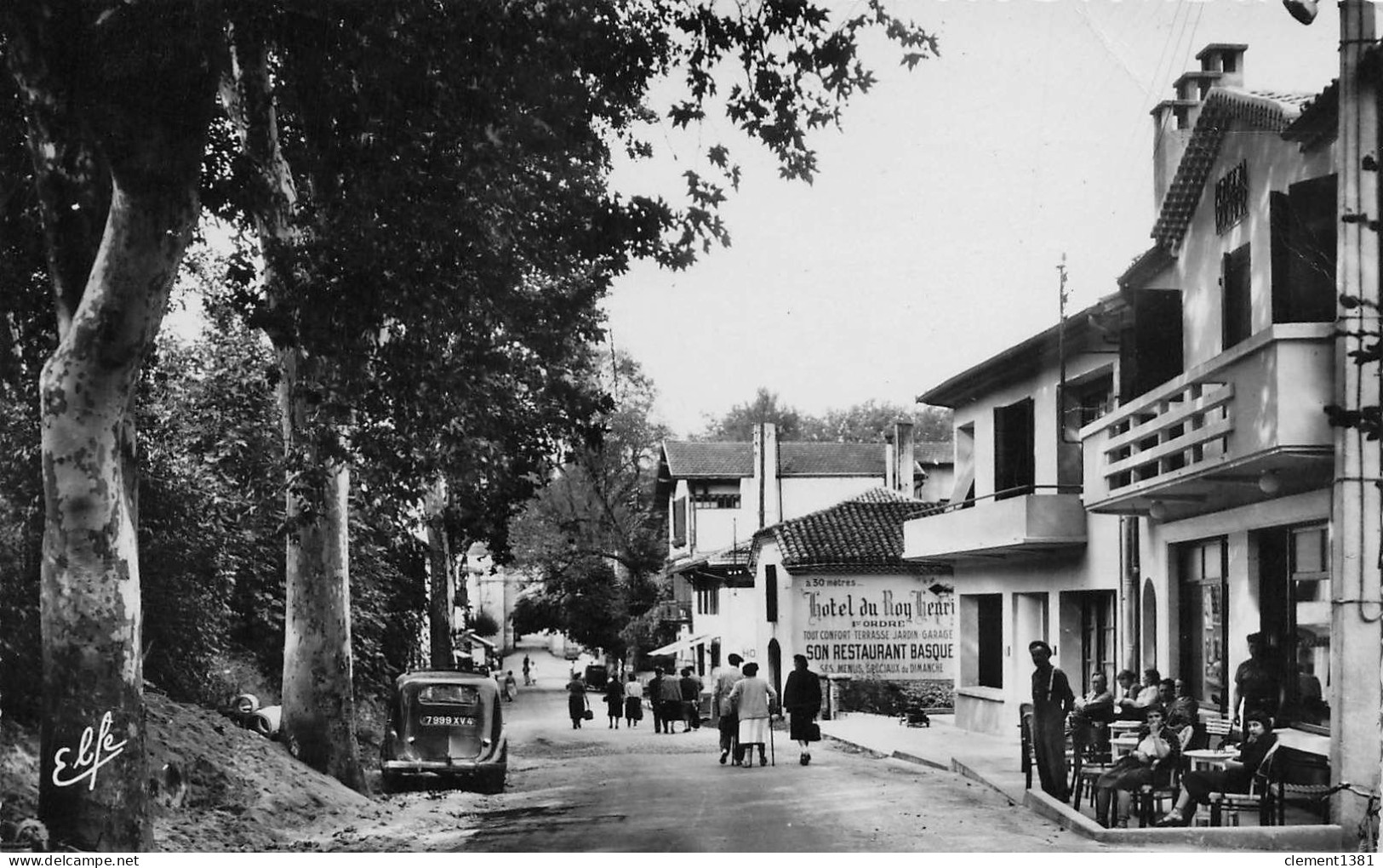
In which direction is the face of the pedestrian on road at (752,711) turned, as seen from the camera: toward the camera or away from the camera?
away from the camera

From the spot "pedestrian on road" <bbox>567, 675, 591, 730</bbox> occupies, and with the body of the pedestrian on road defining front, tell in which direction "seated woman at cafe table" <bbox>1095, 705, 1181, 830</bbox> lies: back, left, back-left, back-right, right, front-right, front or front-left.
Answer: back

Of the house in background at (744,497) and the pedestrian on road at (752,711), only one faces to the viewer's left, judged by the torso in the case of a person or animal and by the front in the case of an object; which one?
the house in background

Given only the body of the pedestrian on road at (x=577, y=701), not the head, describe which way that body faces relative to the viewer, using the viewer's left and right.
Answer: facing away from the viewer

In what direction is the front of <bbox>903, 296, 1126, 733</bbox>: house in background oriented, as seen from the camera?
facing the viewer and to the left of the viewer

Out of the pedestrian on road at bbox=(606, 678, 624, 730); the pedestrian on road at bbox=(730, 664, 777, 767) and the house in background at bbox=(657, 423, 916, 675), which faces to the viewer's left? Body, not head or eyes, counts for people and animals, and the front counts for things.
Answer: the house in background

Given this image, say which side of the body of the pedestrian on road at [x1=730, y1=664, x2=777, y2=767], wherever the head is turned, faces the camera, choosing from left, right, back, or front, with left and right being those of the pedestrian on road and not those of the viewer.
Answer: back

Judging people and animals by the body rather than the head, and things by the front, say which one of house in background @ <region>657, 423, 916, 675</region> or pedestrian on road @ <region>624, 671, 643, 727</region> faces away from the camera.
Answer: the pedestrian on road

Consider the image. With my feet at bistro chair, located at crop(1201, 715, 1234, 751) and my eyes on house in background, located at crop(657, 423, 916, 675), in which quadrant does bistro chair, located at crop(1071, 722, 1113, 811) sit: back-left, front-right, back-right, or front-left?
back-left

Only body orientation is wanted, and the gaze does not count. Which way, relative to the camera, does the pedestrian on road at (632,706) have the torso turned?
away from the camera
